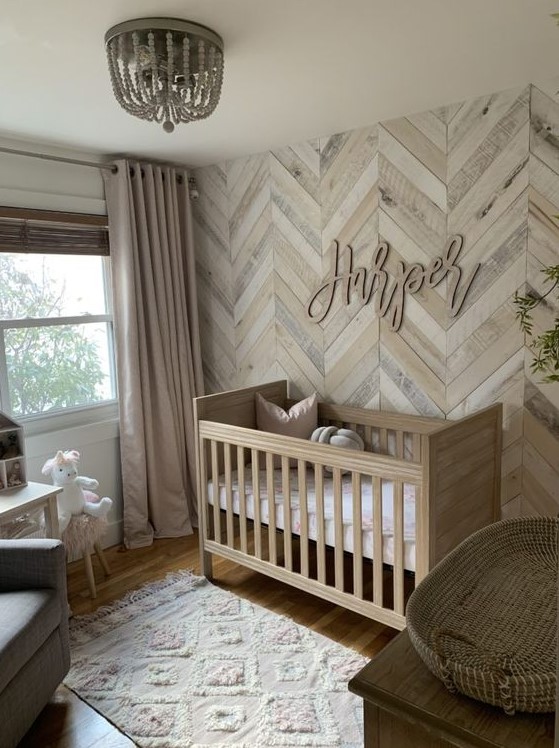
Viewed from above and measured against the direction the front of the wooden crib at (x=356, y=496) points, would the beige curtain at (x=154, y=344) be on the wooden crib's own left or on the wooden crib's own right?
on the wooden crib's own right

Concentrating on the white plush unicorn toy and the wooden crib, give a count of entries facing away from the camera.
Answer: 0

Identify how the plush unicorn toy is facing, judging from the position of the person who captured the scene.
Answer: facing the viewer and to the right of the viewer

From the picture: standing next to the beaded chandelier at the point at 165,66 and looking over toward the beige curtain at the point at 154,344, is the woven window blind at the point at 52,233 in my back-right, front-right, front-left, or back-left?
front-left

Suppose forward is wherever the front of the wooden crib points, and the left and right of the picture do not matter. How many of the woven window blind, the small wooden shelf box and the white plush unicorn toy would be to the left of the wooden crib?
0

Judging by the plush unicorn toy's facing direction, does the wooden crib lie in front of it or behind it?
in front

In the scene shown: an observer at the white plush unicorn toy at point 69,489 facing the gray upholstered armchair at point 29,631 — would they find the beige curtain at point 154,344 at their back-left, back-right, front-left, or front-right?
back-left
